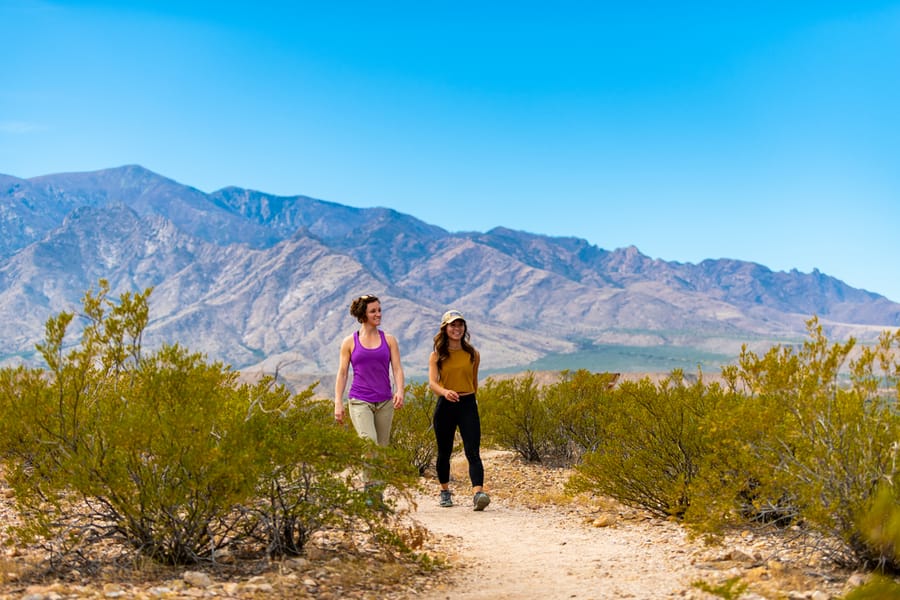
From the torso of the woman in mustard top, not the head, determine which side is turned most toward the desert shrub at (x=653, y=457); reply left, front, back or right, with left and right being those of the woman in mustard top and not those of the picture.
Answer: left

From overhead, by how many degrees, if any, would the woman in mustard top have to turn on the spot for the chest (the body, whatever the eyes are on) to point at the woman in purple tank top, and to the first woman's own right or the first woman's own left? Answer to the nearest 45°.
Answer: approximately 45° to the first woman's own right

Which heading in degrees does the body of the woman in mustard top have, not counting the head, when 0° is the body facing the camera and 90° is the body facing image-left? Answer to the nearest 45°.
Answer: approximately 0°

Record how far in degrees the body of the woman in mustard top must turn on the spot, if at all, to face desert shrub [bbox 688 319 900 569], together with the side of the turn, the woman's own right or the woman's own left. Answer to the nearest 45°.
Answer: approximately 45° to the woman's own left

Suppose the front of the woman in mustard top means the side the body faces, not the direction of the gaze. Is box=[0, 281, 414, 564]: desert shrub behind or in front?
in front

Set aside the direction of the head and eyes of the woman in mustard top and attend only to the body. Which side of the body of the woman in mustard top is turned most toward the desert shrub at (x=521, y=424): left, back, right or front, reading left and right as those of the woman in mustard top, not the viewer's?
back

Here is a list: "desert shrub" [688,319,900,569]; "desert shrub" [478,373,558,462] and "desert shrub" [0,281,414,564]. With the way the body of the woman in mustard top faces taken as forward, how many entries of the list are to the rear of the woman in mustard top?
1
